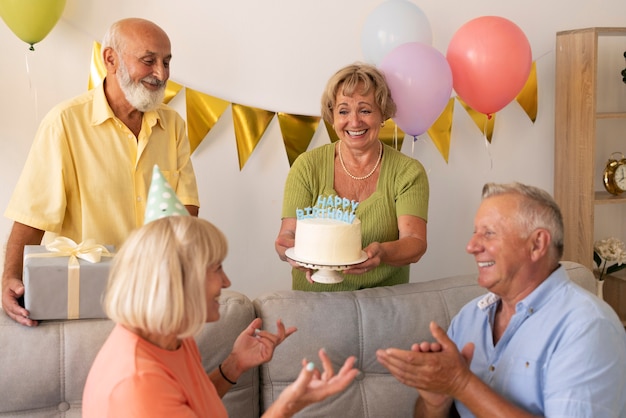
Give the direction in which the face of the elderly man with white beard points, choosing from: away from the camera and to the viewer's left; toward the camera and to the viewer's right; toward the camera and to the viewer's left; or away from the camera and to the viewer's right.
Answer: toward the camera and to the viewer's right

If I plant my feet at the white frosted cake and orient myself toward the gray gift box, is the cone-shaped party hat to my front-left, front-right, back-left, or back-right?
front-left

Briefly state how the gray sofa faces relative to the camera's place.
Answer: facing the viewer

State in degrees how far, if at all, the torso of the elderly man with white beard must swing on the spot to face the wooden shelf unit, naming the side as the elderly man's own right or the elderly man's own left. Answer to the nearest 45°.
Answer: approximately 45° to the elderly man's own left

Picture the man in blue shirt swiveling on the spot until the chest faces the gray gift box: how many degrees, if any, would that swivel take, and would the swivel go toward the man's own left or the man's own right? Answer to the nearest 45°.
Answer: approximately 45° to the man's own right

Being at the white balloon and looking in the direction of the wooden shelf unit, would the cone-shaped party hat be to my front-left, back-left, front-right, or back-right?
back-right

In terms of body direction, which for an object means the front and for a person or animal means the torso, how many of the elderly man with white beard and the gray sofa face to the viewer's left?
0

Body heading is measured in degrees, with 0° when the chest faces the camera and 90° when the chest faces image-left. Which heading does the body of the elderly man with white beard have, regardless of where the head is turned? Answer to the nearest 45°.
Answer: approximately 315°
